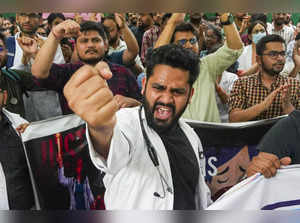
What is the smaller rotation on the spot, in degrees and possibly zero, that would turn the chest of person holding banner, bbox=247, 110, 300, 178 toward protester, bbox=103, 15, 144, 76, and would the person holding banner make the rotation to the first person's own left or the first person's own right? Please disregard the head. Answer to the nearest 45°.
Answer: approximately 90° to the first person's own right

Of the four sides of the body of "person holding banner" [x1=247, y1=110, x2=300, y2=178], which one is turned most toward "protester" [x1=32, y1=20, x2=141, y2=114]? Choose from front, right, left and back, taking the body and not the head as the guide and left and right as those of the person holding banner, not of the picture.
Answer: right

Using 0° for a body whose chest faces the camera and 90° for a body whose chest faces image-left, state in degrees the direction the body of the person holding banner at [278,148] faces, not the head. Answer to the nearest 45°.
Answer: approximately 0°

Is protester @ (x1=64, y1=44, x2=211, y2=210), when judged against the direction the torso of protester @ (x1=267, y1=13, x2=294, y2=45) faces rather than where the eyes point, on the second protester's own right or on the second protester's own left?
on the second protester's own right

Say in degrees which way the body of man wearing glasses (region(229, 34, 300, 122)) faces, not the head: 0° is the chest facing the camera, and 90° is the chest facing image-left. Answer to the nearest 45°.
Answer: approximately 315°

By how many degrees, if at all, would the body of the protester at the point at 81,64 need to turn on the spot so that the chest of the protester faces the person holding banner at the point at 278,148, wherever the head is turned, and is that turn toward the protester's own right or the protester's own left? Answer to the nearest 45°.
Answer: approximately 90° to the protester's own left

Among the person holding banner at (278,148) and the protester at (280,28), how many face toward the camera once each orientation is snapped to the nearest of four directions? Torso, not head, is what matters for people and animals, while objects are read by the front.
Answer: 2
